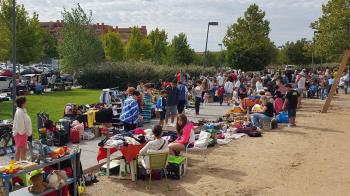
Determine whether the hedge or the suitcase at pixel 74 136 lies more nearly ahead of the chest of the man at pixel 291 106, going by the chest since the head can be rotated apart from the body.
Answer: the hedge

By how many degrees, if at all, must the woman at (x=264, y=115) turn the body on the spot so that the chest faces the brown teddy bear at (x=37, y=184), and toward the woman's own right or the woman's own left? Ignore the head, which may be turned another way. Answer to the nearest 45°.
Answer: approximately 90° to the woman's own left

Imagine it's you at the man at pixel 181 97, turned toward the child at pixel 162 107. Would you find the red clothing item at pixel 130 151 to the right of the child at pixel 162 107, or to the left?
left

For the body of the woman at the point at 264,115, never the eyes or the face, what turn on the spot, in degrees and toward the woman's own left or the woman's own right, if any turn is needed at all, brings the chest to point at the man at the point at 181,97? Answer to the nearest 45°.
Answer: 0° — they already face them

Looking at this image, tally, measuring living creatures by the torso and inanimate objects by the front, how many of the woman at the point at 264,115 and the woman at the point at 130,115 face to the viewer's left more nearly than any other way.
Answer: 1

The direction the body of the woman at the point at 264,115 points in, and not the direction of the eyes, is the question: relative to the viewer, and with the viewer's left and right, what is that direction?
facing to the left of the viewer
